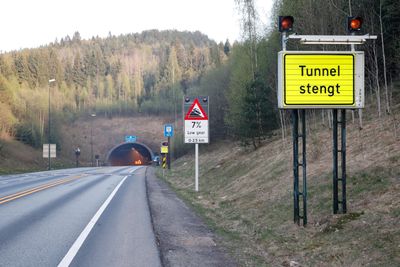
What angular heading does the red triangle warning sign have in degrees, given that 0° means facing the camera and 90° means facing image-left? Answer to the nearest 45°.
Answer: approximately 0°

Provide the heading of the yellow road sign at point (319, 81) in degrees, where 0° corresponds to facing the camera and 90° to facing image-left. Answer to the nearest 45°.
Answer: approximately 0°

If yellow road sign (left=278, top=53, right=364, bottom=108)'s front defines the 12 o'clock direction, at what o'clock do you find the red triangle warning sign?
The red triangle warning sign is roughly at 5 o'clock from the yellow road sign.

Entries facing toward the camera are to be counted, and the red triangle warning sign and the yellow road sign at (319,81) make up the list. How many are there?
2

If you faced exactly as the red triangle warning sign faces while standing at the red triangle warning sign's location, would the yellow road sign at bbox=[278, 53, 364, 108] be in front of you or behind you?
in front
